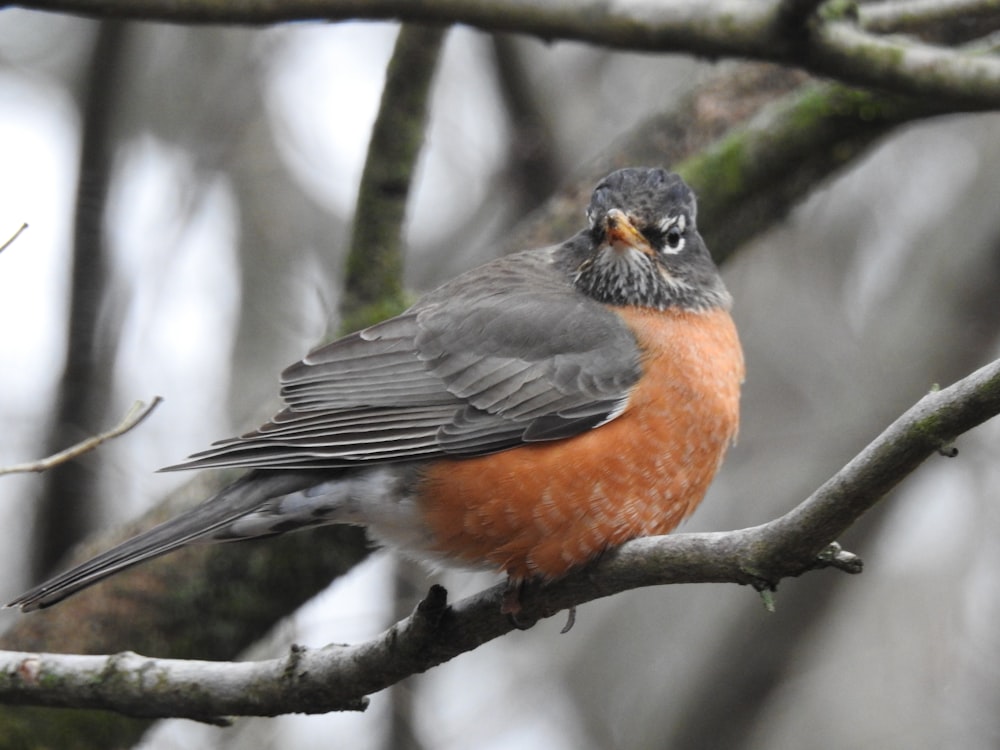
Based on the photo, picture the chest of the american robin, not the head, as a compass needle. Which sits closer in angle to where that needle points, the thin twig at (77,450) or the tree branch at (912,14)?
the tree branch

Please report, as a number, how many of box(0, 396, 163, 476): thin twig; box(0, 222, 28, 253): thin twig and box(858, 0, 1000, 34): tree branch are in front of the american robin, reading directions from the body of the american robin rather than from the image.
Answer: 1

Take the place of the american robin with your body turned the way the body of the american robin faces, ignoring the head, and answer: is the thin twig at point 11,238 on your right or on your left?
on your right

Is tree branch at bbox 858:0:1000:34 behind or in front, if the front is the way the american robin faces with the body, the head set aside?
in front

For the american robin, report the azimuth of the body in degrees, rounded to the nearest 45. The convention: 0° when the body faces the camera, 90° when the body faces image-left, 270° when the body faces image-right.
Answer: approximately 270°

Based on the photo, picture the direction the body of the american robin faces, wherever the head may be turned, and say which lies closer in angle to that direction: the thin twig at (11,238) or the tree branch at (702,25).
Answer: the tree branch

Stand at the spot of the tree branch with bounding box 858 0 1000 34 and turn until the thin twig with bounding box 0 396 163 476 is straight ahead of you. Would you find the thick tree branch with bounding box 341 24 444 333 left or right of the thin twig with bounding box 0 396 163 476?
right
